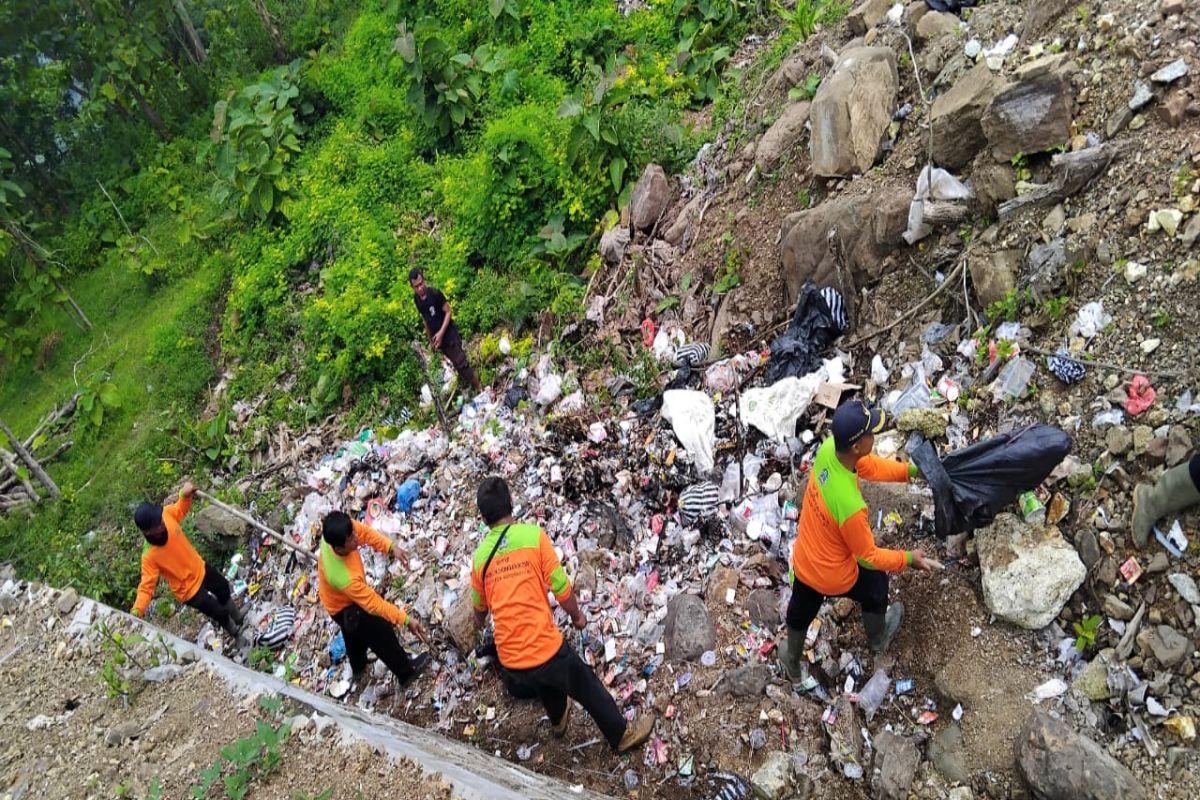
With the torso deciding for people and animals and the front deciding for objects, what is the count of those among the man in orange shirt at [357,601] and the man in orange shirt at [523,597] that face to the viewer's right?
1

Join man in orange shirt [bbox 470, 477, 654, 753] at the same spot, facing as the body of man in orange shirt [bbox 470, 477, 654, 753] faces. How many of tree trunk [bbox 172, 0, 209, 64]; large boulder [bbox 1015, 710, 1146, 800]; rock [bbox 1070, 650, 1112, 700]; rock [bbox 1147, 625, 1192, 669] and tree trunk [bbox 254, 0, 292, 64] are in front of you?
2

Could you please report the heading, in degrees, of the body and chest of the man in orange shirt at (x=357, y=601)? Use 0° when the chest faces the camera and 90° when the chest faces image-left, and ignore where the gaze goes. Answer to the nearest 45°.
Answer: approximately 270°

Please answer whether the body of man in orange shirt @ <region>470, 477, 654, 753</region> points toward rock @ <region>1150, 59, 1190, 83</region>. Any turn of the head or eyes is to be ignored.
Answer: no

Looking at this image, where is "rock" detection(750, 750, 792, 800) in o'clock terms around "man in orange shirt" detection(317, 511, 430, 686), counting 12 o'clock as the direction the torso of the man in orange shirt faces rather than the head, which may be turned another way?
The rock is roughly at 2 o'clock from the man in orange shirt.

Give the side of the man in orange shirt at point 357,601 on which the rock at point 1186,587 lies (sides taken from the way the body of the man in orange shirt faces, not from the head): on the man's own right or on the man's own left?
on the man's own right

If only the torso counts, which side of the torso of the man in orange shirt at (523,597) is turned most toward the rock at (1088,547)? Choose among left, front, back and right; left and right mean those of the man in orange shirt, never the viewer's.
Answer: right

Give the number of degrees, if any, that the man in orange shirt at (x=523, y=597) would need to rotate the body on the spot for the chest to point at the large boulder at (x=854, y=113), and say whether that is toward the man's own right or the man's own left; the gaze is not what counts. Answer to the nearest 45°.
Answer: approximately 45° to the man's own right

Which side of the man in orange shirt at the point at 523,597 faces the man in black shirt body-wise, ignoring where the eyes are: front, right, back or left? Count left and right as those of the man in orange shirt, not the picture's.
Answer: front

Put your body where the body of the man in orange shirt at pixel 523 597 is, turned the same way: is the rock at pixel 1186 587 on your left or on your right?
on your right

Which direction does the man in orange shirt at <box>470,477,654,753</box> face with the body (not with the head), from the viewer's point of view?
away from the camera

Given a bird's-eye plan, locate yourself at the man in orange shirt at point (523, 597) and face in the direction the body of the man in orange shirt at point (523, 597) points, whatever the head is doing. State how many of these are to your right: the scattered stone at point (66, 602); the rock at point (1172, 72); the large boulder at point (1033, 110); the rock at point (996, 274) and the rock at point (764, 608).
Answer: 4

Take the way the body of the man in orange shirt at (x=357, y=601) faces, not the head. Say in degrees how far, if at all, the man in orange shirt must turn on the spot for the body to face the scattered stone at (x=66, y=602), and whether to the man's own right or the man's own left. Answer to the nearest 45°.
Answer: approximately 135° to the man's own left

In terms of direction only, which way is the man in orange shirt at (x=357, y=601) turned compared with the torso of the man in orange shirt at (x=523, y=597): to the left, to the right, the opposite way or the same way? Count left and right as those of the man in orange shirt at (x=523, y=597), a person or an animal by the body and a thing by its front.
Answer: to the right

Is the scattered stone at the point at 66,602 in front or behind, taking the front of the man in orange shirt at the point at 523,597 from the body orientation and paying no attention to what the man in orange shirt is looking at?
in front

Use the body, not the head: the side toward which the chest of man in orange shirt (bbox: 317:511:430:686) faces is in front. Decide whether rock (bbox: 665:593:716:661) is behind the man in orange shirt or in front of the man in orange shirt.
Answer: in front

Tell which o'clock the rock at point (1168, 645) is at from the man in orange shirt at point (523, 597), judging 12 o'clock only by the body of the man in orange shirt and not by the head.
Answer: The rock is roughly at 4 o'clock from the man in orange shirt.

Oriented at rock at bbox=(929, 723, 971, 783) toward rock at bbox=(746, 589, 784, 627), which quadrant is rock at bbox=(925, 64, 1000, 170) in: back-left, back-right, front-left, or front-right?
front-right

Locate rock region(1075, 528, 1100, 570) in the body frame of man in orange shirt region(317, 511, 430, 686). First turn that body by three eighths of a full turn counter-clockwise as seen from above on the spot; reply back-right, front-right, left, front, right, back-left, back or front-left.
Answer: back
